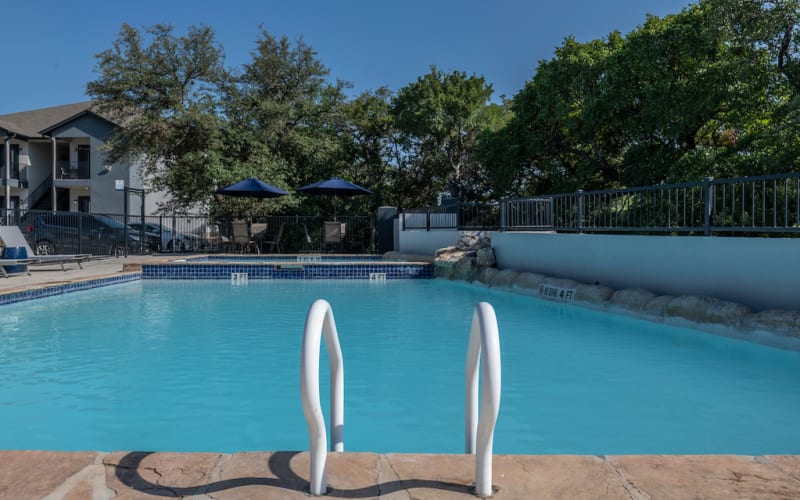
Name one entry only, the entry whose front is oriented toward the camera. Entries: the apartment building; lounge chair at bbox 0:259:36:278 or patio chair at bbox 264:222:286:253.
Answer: the apartment building

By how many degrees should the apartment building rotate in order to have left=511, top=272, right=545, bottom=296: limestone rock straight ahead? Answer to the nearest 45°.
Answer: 0° — it already faces it

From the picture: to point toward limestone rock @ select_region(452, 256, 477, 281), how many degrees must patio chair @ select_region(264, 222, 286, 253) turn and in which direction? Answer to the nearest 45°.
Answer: approximately 135° to its left

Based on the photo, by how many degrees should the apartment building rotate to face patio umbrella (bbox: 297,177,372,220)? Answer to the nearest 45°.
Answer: approximately 45° to its left

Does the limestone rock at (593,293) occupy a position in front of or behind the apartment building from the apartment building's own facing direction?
in front

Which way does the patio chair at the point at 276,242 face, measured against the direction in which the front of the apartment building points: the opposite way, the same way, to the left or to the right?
to the right

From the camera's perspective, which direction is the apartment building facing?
toward the camera

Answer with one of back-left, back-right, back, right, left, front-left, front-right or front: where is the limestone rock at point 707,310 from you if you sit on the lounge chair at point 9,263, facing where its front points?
front-right

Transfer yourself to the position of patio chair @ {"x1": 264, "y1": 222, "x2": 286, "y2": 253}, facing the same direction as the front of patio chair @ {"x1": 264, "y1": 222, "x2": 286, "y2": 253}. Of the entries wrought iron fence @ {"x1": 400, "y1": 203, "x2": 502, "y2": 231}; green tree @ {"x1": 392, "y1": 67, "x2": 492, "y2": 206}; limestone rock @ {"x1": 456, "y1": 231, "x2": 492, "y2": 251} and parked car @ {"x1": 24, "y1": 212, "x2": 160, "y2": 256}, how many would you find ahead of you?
1

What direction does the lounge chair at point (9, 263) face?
to the viewer's right

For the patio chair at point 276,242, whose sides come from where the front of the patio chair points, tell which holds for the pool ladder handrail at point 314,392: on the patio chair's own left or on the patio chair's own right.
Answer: on the patio chair's own left

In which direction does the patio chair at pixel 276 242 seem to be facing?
to the viewer's left

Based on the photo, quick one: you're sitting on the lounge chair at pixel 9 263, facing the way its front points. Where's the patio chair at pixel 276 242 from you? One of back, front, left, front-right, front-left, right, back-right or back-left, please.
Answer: front-left
